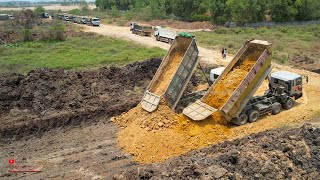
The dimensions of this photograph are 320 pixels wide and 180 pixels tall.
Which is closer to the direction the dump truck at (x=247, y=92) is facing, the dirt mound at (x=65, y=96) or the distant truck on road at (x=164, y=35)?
the distant truck on road

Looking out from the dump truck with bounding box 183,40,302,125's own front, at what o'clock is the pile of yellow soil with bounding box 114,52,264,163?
The pile of yellow soil is roughly at 6 o'clock from the dump truck.

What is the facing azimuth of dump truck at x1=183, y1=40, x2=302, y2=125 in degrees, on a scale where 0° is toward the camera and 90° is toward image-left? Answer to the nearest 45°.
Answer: approximately 225°

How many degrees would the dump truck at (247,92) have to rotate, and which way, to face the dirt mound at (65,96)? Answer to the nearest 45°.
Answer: approximately 135° to its left

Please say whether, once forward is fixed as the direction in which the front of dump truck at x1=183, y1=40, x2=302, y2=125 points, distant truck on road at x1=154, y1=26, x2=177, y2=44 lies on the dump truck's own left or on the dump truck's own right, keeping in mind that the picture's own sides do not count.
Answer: on the dump truck's own left
